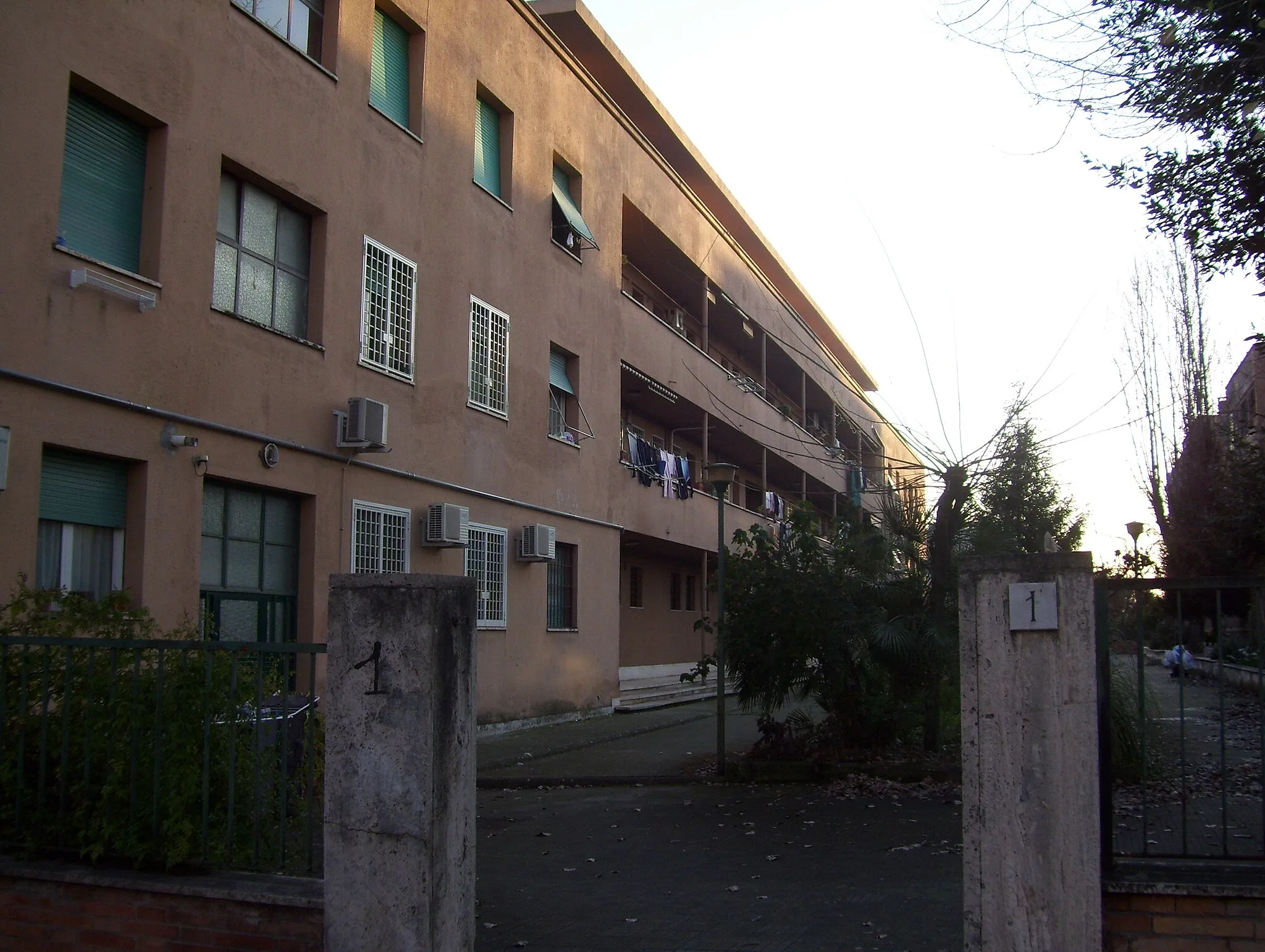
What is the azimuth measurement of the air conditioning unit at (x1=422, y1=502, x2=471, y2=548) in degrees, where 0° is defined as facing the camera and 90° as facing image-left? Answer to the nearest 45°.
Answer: approximately 315°

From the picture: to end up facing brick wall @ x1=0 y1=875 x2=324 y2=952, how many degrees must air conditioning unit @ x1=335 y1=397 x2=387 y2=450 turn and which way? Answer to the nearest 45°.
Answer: approximately 45° to its right

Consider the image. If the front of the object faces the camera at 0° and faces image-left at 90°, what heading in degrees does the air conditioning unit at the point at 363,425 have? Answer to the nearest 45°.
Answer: approximately 315°

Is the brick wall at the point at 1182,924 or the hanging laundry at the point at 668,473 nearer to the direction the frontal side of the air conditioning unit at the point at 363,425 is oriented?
the brick wall

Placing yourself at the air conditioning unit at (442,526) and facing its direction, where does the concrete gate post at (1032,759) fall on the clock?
The concrete gate post is roughly at 1 o'clock from the air conditioning unit.

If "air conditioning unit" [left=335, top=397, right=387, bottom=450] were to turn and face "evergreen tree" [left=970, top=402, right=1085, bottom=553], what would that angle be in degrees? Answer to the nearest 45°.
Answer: approximately 45° to its left

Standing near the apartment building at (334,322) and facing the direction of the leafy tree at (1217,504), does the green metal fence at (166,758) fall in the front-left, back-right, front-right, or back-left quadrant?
back-right

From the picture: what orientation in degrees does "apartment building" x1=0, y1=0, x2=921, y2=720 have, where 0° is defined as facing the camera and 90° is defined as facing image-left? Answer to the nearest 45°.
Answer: approximately 315°
